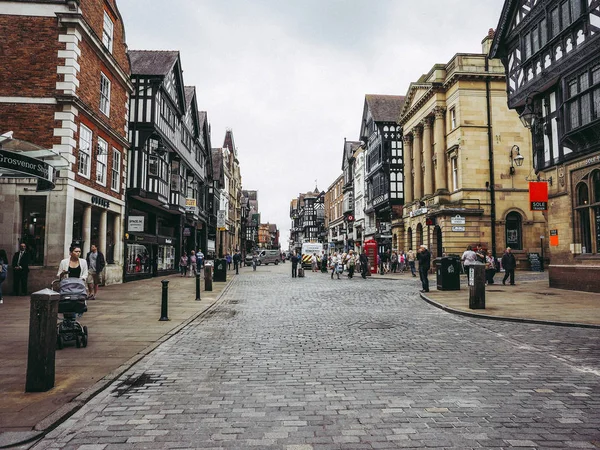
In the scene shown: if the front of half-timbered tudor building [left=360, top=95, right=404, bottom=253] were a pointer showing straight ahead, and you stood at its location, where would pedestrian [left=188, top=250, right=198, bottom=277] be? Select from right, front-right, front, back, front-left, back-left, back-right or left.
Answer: front

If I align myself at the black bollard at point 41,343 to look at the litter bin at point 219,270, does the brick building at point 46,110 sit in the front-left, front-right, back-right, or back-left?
front-left

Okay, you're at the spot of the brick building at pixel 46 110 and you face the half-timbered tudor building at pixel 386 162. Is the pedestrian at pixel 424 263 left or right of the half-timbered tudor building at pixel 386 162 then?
right

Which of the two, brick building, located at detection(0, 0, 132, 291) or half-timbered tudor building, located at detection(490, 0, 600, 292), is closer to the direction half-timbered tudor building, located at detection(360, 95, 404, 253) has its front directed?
the brick building

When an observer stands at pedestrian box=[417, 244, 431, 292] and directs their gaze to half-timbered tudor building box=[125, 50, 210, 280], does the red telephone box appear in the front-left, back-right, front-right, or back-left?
front-right

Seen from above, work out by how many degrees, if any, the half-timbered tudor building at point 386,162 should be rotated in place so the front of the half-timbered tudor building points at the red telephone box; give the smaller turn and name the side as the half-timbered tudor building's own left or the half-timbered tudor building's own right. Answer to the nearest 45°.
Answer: approximately 45° to the half-timbered tudor building's own left

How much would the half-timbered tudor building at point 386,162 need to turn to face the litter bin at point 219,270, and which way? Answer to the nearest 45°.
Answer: approximately 45° to its left

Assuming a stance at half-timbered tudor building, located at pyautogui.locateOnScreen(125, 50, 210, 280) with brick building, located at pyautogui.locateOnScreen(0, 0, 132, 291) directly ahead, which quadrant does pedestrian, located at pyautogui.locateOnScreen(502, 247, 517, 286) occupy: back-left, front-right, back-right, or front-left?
front-left

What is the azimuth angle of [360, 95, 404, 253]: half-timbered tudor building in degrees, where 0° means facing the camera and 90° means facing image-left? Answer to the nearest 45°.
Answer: approximately 45°

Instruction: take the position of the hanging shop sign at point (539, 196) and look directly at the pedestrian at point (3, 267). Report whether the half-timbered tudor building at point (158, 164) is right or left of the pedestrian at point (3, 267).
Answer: right

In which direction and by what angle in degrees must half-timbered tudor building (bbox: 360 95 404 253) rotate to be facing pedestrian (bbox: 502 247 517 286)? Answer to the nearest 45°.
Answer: approximately 45° to its left

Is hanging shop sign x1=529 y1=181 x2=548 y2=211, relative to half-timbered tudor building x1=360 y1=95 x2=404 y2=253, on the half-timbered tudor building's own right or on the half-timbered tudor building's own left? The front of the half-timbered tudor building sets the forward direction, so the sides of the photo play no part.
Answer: on the half-timbered tudor building's own left
